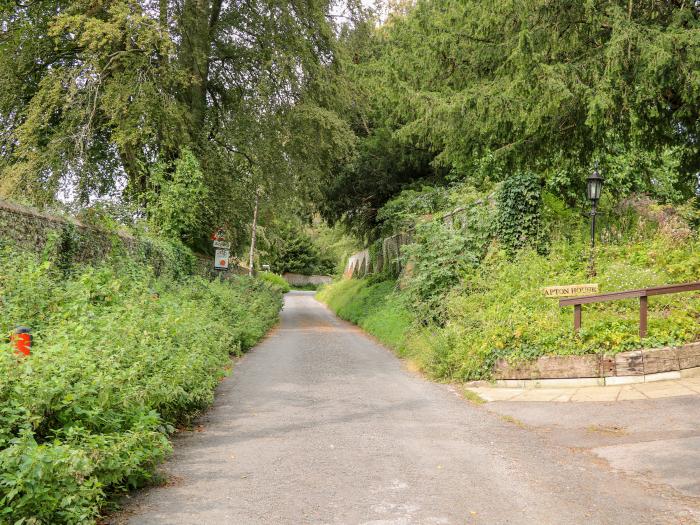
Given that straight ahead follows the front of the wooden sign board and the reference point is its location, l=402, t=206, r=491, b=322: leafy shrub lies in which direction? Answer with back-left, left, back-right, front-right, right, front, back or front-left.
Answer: back-right

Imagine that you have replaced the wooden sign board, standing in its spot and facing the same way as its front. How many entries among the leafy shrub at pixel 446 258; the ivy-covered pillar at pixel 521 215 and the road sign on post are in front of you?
0

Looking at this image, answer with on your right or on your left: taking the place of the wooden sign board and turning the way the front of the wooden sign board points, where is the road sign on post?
on your right

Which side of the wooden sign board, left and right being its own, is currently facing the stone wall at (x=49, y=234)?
right

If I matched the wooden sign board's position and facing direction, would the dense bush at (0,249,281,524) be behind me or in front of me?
in front

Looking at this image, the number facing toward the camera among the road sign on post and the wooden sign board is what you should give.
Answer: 2

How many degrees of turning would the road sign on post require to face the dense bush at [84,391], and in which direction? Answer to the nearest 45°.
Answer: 0° — it already faces it

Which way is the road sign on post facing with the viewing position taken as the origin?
facing the viewer

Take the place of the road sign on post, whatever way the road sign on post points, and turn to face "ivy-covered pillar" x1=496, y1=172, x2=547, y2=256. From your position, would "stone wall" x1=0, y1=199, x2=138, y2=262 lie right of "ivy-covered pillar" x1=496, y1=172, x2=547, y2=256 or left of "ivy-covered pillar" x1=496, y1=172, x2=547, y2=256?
right

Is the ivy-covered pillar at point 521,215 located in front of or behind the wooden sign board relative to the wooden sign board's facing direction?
behind

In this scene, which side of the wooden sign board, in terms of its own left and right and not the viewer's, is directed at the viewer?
front

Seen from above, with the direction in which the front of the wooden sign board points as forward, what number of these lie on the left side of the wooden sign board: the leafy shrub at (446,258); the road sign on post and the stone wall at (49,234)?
0

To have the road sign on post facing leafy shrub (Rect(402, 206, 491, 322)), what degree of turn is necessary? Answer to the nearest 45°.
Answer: approximately 45° to its left
